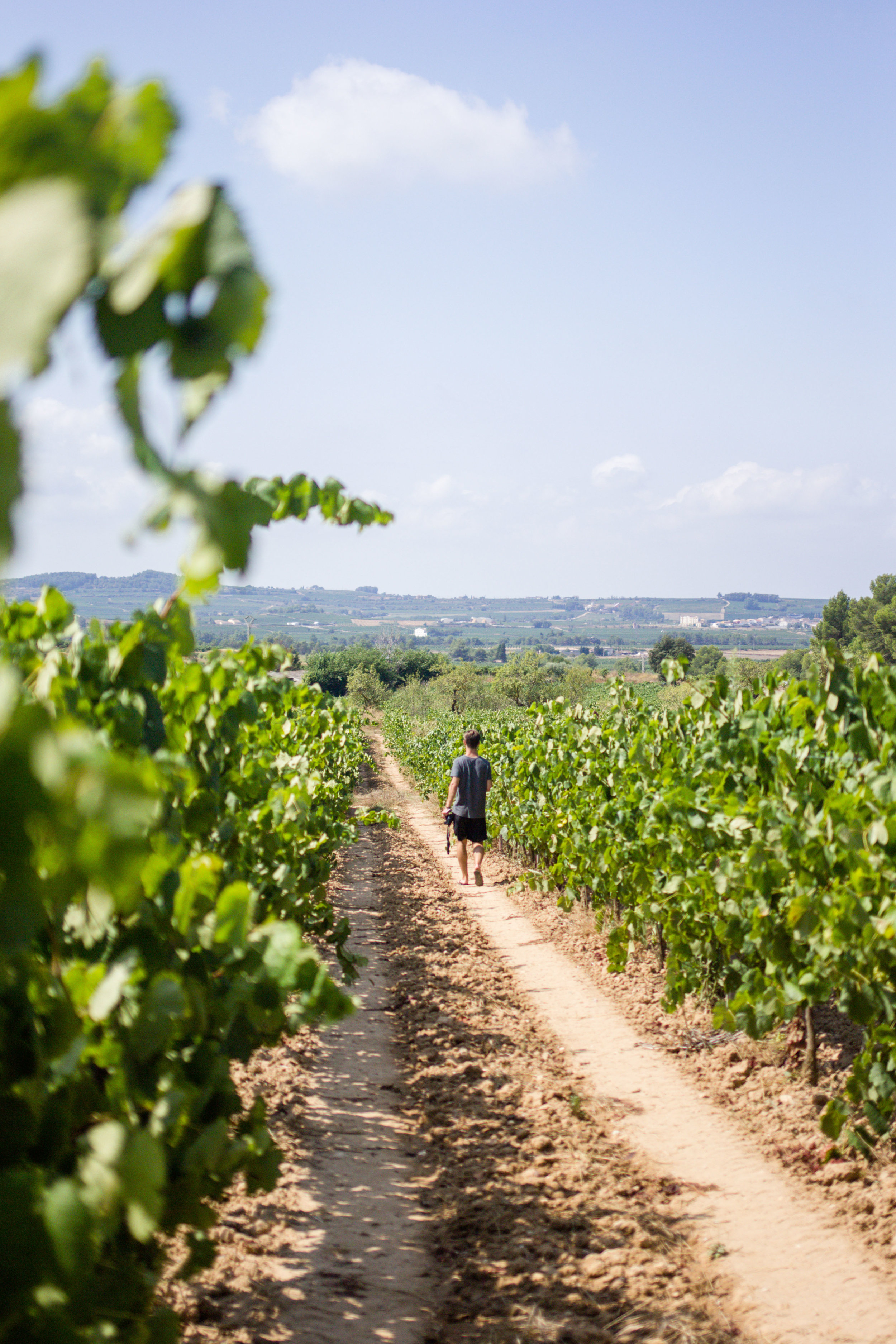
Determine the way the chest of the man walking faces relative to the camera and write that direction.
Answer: away from the camera

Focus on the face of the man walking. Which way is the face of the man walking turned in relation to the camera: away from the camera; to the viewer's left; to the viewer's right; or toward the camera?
away from the camera

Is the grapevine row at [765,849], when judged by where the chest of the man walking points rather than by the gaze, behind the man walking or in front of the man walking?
behind
